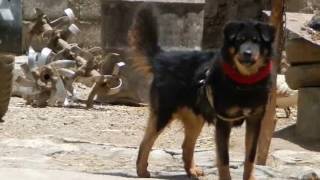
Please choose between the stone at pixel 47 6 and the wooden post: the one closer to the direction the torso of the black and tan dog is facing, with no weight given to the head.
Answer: the wooden post

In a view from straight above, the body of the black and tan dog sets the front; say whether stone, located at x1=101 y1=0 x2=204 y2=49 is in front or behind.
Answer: behind

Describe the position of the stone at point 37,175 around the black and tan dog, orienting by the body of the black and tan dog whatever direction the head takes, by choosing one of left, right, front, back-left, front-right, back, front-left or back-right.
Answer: right

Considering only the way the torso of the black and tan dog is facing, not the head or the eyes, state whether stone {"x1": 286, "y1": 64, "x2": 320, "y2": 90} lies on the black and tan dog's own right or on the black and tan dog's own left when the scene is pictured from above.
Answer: on the black and tan dog's own left

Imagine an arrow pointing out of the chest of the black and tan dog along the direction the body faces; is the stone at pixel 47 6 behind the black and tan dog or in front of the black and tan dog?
behind

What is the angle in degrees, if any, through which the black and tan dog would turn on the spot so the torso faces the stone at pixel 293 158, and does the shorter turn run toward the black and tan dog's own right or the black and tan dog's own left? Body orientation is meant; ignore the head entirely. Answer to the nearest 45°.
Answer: approximately 90° to the black and tan dog's own left

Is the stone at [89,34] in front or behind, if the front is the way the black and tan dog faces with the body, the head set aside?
behind

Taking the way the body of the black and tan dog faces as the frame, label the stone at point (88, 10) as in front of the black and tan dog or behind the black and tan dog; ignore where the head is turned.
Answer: behind

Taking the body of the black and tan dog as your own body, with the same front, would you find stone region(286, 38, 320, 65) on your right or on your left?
on your left

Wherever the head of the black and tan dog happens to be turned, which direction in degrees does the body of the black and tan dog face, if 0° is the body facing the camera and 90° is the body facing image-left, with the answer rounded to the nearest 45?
approximately 315°
